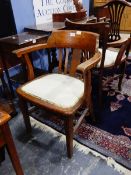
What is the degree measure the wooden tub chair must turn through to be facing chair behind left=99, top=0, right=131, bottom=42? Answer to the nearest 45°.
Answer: approximately 180°

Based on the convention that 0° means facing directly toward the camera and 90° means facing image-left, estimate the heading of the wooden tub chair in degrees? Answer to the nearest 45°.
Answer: approximately 45°
